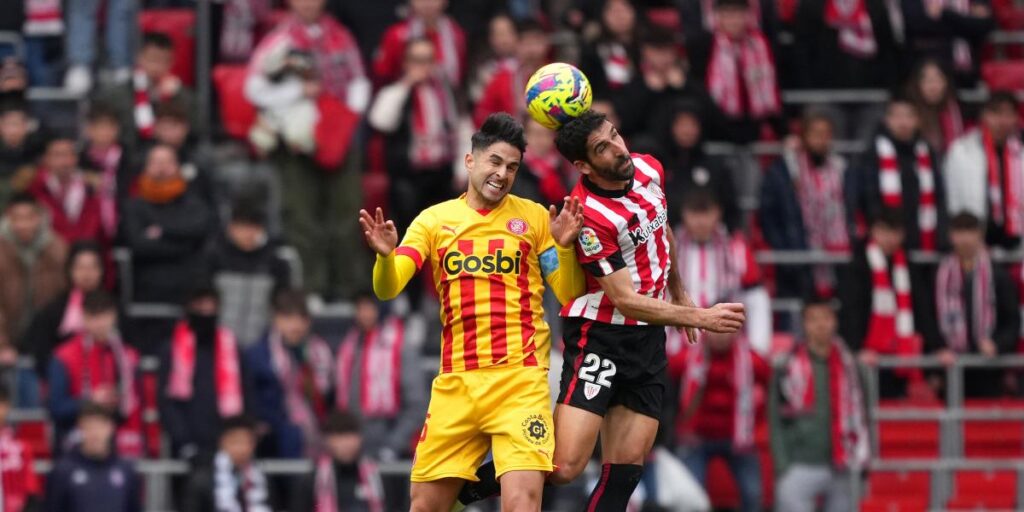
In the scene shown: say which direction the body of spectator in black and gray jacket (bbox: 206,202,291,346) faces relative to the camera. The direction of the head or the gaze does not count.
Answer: toward the camera

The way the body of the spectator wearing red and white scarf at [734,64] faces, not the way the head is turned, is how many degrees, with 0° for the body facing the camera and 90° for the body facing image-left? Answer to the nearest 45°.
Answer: approximately 0°

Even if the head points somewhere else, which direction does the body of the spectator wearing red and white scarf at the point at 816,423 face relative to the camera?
toward the camera

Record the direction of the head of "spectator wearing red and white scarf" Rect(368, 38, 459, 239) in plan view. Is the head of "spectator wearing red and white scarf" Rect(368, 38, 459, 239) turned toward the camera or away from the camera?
toward the camera

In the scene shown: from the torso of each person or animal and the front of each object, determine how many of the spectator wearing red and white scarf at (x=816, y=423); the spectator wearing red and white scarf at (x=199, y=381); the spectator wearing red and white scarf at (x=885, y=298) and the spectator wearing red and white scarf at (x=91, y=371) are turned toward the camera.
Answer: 4

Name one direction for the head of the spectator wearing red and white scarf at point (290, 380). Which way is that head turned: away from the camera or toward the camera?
toward the camera

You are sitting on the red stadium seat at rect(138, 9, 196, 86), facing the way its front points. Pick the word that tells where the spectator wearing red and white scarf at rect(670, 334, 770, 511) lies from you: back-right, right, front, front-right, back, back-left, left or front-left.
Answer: front-left

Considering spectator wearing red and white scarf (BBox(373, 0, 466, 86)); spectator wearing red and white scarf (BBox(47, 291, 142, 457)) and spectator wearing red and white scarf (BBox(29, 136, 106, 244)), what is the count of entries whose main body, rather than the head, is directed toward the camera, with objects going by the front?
3

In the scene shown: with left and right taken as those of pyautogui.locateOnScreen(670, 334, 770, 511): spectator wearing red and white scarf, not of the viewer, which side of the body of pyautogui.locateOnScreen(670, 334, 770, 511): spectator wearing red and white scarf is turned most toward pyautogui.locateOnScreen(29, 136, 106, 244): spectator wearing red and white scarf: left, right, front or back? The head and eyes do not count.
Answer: right

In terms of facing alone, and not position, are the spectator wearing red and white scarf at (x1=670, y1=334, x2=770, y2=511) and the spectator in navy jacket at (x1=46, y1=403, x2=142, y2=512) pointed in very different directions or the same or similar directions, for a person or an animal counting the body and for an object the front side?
same or similar directions

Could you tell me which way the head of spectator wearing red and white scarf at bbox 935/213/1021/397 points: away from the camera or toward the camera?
toward the camera

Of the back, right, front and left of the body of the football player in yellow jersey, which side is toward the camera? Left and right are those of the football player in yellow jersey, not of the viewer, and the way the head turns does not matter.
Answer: front

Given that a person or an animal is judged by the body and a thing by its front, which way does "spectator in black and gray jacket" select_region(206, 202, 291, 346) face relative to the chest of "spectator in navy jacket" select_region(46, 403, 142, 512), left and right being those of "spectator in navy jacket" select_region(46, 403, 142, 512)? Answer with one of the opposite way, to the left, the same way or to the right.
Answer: the same way

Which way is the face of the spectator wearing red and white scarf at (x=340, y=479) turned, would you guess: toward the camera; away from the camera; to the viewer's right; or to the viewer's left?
toward the camera

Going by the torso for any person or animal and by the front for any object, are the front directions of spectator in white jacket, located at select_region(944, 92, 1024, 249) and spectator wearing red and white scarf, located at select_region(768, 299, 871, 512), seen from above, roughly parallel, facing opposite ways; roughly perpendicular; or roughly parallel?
roughly parallel

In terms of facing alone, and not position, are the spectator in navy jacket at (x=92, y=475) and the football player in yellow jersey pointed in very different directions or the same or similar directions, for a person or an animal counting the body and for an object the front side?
same or similar directions

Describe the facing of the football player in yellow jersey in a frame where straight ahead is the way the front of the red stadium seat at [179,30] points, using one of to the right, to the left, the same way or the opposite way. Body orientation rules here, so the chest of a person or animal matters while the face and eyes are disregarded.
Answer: the same way
